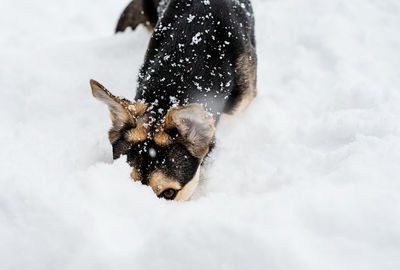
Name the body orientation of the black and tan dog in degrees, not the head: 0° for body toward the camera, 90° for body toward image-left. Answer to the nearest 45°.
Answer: approximately 0°
